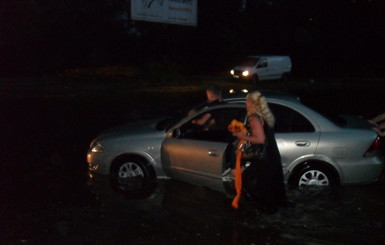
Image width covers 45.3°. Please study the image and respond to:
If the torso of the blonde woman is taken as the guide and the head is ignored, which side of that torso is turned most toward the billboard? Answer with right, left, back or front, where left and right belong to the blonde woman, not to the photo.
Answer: right

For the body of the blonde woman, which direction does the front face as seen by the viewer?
to the viewer's left

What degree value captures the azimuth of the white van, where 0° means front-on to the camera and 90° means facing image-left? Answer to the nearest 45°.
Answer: approximately 45°

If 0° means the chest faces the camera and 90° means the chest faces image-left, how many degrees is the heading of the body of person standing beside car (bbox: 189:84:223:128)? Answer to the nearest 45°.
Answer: approximately 45°

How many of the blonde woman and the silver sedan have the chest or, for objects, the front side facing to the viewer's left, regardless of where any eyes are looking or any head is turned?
2

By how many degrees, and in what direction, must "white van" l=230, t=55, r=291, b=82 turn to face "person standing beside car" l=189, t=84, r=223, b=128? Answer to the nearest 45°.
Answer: approximately 45° to its left

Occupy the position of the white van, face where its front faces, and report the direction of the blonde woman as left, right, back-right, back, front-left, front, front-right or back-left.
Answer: front-left

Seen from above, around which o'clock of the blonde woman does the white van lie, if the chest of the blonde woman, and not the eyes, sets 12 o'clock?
The white van is roughly at 3 o'clock from the blonde woman.

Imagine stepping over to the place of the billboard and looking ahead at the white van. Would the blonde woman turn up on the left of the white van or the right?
right

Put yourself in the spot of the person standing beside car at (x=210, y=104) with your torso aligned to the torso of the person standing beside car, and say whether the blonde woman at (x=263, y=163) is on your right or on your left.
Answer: on your left

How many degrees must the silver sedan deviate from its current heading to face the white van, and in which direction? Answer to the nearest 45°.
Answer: approximately 90° to its right

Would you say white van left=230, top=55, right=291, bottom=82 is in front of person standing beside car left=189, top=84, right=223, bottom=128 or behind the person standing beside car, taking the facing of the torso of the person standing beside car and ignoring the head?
behind

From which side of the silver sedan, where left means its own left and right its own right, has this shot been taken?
left

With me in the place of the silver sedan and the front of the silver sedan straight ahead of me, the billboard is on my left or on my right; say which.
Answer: on my right
